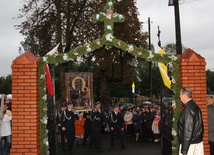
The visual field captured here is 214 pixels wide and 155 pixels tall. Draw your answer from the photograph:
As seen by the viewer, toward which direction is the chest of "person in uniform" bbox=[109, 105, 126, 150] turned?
toward the camera

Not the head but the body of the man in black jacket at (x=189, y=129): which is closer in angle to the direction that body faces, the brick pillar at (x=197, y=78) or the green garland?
the green garland

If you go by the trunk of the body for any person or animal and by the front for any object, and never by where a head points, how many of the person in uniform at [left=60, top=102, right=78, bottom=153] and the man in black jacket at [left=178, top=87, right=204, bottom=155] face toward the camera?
1

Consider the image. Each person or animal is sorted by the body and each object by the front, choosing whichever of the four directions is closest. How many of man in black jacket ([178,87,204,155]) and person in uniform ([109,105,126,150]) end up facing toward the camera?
1

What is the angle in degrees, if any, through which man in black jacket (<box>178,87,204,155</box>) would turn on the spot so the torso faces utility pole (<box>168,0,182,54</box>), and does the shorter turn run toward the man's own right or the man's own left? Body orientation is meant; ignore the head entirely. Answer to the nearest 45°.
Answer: approximately 90° to the man's own right

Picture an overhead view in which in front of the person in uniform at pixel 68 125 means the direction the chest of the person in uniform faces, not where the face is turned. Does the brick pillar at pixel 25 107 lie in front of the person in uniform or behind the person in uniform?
in front

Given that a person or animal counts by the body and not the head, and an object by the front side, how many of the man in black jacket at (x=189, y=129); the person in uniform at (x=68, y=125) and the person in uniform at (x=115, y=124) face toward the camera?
2

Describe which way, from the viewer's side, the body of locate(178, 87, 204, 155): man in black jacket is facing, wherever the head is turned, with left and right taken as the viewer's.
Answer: facing to the left of the viewer

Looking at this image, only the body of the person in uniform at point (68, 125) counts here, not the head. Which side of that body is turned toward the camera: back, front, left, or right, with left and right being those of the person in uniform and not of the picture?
front

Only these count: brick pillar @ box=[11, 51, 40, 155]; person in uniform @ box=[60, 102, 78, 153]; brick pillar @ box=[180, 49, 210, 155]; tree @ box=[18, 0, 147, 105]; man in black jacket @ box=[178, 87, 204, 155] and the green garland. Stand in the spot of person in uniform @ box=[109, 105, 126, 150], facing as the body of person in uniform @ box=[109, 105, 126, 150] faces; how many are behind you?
1

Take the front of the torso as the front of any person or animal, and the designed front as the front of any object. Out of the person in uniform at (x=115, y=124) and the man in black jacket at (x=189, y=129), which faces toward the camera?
the person in uniform
